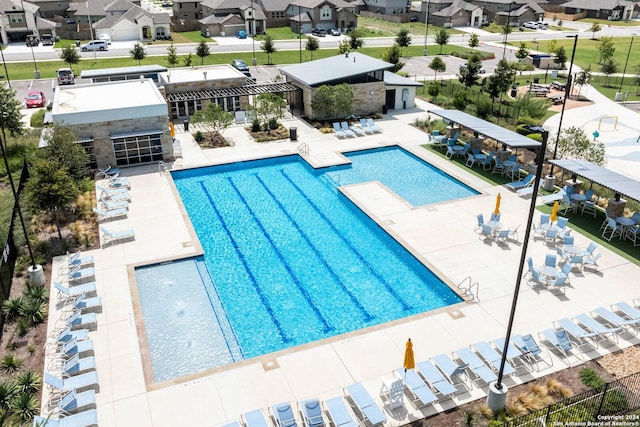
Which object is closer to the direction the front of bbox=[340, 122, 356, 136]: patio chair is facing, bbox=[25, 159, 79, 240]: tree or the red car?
the tree

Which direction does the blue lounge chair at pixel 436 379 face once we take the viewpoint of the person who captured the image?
facing away from the viewer and to the left of the viewer

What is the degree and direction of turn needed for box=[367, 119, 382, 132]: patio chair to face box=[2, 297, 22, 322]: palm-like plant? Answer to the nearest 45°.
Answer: approximately 90° to its right

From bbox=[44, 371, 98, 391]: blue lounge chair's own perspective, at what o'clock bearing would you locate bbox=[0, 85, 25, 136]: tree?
The tree is roughly at 9 o'clock from the blue lounge chair.

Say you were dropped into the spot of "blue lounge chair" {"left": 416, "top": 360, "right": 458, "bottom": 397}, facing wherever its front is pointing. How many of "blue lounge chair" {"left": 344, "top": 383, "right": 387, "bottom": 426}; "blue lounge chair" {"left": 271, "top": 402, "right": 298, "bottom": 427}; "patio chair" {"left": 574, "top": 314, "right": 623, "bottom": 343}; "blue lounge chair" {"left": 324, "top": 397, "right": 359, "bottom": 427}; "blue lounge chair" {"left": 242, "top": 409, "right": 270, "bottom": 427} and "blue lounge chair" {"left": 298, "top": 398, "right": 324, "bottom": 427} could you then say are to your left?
5

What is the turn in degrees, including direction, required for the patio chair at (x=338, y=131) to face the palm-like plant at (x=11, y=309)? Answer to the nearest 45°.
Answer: approximately 90° to its right

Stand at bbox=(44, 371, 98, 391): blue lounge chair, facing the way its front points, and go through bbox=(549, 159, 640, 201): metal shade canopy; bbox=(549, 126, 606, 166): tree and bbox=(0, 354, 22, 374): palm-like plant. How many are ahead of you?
2

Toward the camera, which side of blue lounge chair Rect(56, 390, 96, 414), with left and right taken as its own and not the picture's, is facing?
right

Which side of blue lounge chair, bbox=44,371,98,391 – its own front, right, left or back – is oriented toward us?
right

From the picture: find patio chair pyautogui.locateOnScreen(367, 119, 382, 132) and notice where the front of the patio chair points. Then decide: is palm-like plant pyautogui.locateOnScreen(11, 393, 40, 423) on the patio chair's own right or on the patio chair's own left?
on the patio chair's own right

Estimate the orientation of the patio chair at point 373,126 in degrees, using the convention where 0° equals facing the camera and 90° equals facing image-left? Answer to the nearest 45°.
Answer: approximately 315°

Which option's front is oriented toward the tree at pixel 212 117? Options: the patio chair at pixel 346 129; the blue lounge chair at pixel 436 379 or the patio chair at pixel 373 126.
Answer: the blue lounge chair

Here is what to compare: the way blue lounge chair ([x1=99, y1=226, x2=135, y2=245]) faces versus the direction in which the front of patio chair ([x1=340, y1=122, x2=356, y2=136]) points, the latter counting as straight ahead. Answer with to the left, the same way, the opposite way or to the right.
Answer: to the left

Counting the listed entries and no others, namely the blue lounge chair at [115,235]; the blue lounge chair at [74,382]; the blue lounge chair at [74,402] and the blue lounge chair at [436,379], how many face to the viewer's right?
3

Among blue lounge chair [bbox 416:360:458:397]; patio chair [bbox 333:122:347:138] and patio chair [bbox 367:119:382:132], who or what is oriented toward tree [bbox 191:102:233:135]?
the blue lounge chair
